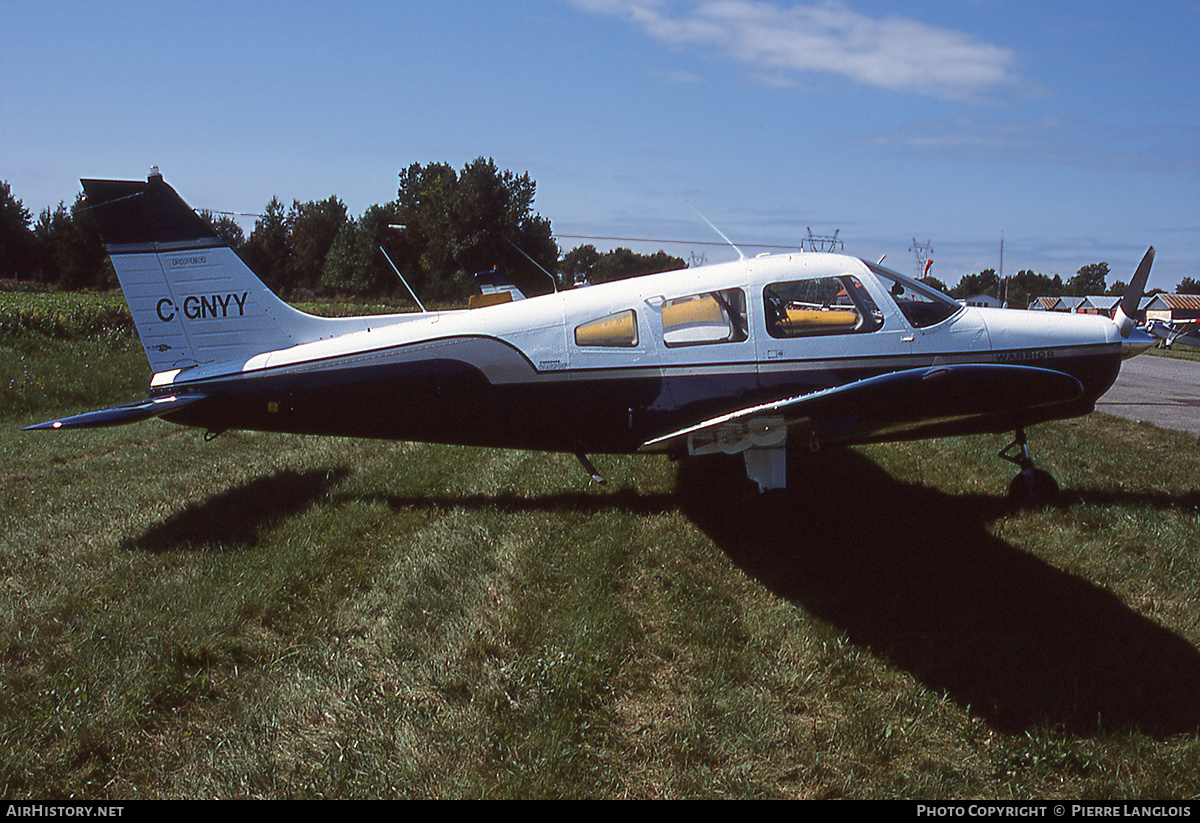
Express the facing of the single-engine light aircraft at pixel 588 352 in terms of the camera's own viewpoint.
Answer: facing to the right of the viewer
